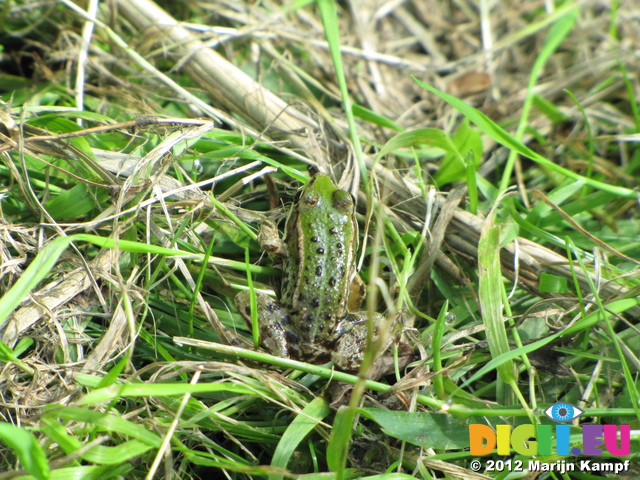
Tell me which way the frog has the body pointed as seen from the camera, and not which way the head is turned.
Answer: away from the camera

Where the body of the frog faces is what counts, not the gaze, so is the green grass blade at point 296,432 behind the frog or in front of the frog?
behind

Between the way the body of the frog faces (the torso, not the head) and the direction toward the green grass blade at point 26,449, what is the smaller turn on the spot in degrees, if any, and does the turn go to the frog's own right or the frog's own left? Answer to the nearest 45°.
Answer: approximately 135° to the frog's own left

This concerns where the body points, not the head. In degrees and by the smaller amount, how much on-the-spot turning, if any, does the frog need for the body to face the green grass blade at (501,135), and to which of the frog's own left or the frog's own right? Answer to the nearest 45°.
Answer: approximately 90° to the frog's own right
